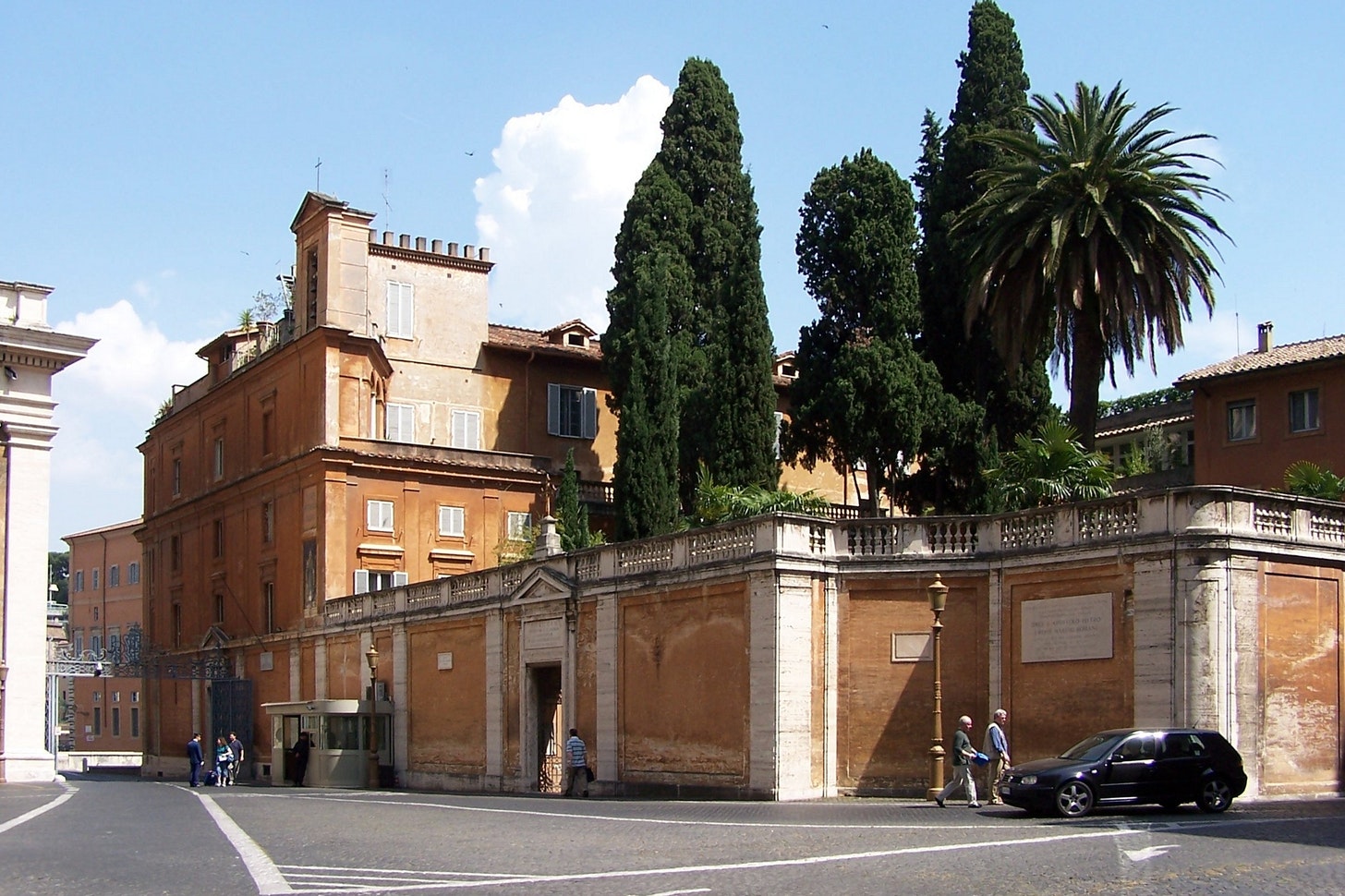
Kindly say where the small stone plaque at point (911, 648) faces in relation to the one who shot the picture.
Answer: facing the viewer

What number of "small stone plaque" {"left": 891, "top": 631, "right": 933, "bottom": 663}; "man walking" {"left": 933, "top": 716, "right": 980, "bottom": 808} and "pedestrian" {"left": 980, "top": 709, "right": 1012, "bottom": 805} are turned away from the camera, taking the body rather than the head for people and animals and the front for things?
0
